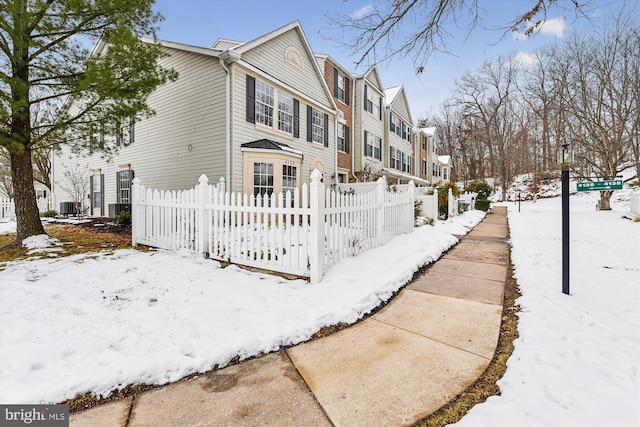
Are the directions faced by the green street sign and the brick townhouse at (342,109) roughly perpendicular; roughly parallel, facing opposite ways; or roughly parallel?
roughly perpendicular

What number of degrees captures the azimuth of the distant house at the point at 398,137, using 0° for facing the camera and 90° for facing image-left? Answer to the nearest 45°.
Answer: approximately 315°

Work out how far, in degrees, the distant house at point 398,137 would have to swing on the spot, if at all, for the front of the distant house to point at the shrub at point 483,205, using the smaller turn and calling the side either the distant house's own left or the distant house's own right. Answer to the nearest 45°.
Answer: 0° — it already faces it

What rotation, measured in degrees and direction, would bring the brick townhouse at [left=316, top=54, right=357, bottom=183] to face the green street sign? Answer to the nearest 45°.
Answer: approximately 45° to its right

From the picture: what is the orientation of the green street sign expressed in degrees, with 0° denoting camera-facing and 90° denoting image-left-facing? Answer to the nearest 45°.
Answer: approximately 0°

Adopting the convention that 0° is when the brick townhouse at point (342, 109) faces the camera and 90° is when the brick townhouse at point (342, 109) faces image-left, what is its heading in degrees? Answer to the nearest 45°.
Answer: approximately 315°

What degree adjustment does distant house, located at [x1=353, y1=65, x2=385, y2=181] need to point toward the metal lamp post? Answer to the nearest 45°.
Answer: approximately 45° to its right

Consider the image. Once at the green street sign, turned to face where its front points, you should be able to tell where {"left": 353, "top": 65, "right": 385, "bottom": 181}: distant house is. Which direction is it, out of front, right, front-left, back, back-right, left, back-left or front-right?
back-right

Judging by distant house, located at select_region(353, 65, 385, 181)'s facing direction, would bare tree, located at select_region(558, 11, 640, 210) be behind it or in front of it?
in front

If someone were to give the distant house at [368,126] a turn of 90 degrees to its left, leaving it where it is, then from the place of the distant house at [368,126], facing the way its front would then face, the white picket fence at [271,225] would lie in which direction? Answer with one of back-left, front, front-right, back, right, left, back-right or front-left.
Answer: back-right

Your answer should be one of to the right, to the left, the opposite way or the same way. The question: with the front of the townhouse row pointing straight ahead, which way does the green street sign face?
to the right
